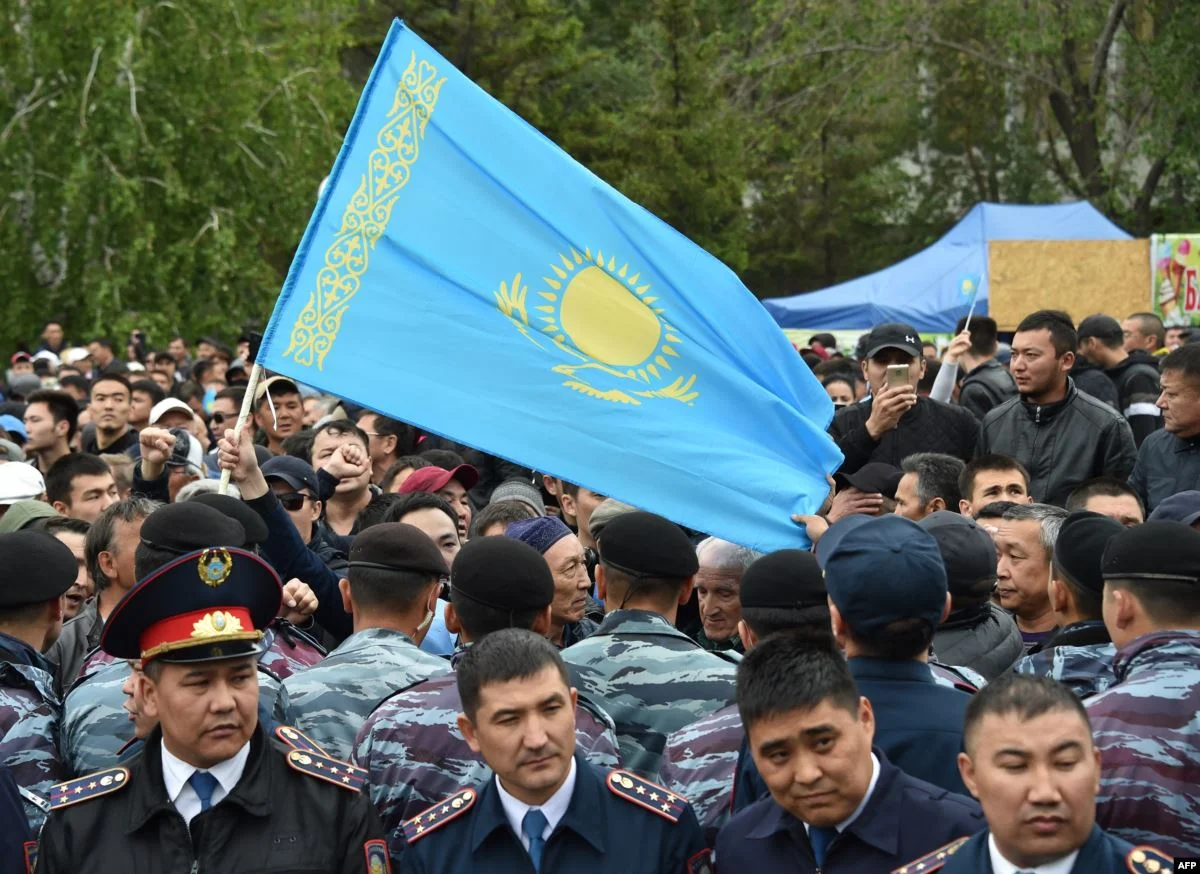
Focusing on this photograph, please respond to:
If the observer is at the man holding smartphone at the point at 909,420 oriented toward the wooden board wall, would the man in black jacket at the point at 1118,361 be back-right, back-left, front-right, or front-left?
front-right

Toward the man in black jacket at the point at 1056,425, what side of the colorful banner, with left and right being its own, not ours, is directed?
front

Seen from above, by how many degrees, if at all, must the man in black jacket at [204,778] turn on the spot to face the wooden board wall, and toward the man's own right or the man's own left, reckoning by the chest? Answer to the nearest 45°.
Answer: approximately 135° to the man's own left

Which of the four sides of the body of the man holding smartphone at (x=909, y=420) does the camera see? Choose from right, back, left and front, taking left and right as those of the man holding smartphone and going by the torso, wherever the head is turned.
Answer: front

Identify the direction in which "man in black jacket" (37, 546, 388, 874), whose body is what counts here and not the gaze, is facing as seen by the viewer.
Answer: toward the camera

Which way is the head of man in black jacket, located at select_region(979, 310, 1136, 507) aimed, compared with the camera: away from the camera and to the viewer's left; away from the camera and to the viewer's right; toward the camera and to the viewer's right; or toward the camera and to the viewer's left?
toward the camera and to the viewer's left

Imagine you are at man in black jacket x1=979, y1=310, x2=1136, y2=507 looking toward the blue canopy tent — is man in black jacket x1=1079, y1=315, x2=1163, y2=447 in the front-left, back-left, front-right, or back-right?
front-right

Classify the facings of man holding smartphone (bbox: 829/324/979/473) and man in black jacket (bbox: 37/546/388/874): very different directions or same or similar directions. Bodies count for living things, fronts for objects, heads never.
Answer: same or similar directions

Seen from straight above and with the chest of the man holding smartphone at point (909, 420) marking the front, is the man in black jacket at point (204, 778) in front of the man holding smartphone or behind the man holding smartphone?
in front

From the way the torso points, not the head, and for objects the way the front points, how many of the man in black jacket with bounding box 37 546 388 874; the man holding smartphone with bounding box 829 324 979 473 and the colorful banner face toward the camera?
3

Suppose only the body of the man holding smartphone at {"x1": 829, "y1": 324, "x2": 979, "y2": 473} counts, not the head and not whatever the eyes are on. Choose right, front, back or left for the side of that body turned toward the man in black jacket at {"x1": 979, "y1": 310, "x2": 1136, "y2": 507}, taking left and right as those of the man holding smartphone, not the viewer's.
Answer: left

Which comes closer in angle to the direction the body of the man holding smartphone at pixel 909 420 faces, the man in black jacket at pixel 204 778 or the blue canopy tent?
the man in black jacket

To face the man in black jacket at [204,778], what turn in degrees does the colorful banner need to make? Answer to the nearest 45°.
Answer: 0° — it already faces them

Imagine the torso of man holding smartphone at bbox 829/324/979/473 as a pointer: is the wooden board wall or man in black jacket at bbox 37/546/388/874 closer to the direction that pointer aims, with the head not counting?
the man in black jacket

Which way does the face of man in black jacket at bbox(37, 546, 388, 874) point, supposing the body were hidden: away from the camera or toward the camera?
toward the camera
